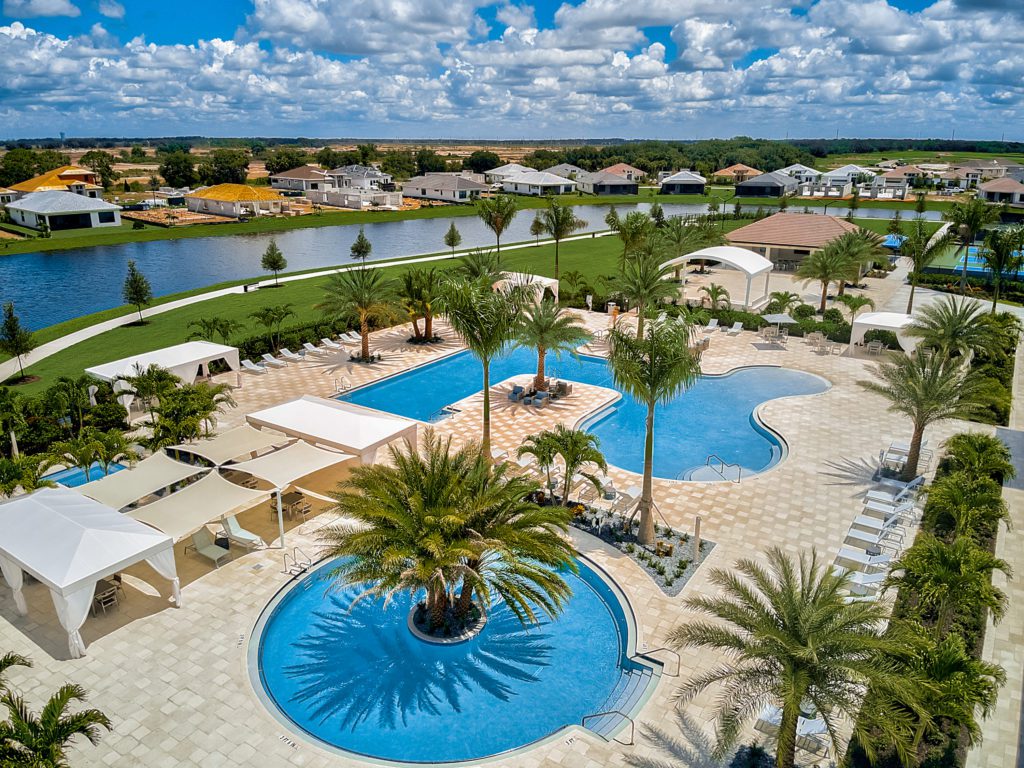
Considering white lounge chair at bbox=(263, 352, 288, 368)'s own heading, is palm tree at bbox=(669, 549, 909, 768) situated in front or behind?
in front

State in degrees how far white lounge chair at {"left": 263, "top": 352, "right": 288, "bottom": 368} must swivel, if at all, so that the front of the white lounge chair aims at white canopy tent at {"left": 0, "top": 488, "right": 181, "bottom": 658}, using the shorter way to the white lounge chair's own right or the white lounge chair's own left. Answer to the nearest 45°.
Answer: approximately 45° to the white lounge chair's own right

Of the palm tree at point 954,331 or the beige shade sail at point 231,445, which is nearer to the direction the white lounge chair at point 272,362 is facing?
the palm tree

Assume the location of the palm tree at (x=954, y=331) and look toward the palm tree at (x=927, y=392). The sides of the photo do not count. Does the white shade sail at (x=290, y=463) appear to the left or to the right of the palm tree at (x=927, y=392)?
right

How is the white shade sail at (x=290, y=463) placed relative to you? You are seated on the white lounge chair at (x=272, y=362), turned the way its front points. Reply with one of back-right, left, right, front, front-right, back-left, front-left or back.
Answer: front-right

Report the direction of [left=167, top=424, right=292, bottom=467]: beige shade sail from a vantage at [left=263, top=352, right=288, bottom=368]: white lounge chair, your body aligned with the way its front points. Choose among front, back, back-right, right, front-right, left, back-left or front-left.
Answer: front-right

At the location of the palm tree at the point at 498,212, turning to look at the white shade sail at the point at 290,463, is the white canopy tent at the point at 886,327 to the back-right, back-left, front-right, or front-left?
front-left

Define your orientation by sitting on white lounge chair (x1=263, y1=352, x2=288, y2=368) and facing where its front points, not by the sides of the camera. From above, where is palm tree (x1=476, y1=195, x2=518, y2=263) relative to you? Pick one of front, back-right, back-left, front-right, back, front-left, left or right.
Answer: left

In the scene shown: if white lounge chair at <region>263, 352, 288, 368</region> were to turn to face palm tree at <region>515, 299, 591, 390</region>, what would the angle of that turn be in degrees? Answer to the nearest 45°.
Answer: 0° — it already faces it

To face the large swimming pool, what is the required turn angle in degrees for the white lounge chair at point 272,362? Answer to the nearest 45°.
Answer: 0° — it already faces it

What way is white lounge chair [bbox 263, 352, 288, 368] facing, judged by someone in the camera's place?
facing the viewer and to the right of the viewer

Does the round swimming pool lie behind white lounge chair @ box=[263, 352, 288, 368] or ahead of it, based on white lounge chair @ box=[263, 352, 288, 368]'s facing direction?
ahead

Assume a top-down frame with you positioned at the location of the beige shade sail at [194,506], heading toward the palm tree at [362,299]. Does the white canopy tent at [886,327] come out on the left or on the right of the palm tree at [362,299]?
right

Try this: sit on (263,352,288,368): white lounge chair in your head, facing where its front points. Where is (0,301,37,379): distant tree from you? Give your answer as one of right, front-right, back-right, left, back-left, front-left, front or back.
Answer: back-right
